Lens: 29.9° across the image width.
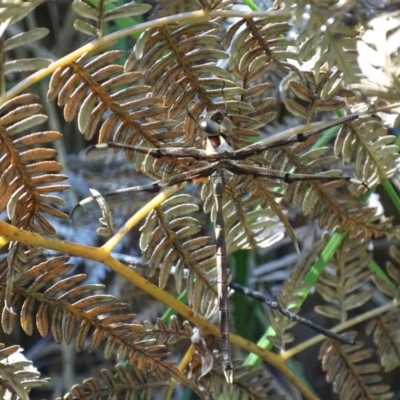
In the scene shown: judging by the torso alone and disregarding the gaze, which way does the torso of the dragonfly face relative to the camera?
away from the camera
